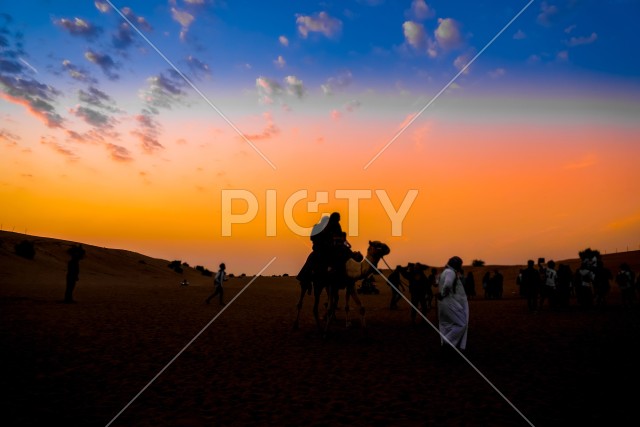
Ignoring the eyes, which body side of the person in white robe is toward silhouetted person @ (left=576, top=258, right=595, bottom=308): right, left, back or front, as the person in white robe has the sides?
left

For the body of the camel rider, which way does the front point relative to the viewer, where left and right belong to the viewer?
facing to the right of the viewer

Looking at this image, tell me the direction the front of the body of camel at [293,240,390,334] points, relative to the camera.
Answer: to the viewer's right
